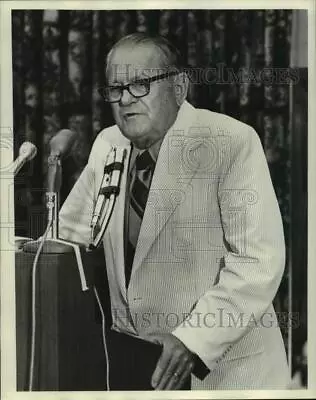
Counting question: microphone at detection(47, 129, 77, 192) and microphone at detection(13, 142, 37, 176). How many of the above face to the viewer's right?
2

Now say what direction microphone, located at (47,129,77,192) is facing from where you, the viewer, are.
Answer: facing to the right of the viewer

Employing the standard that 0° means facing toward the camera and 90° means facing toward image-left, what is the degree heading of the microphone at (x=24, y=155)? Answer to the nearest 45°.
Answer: approximately 270°
